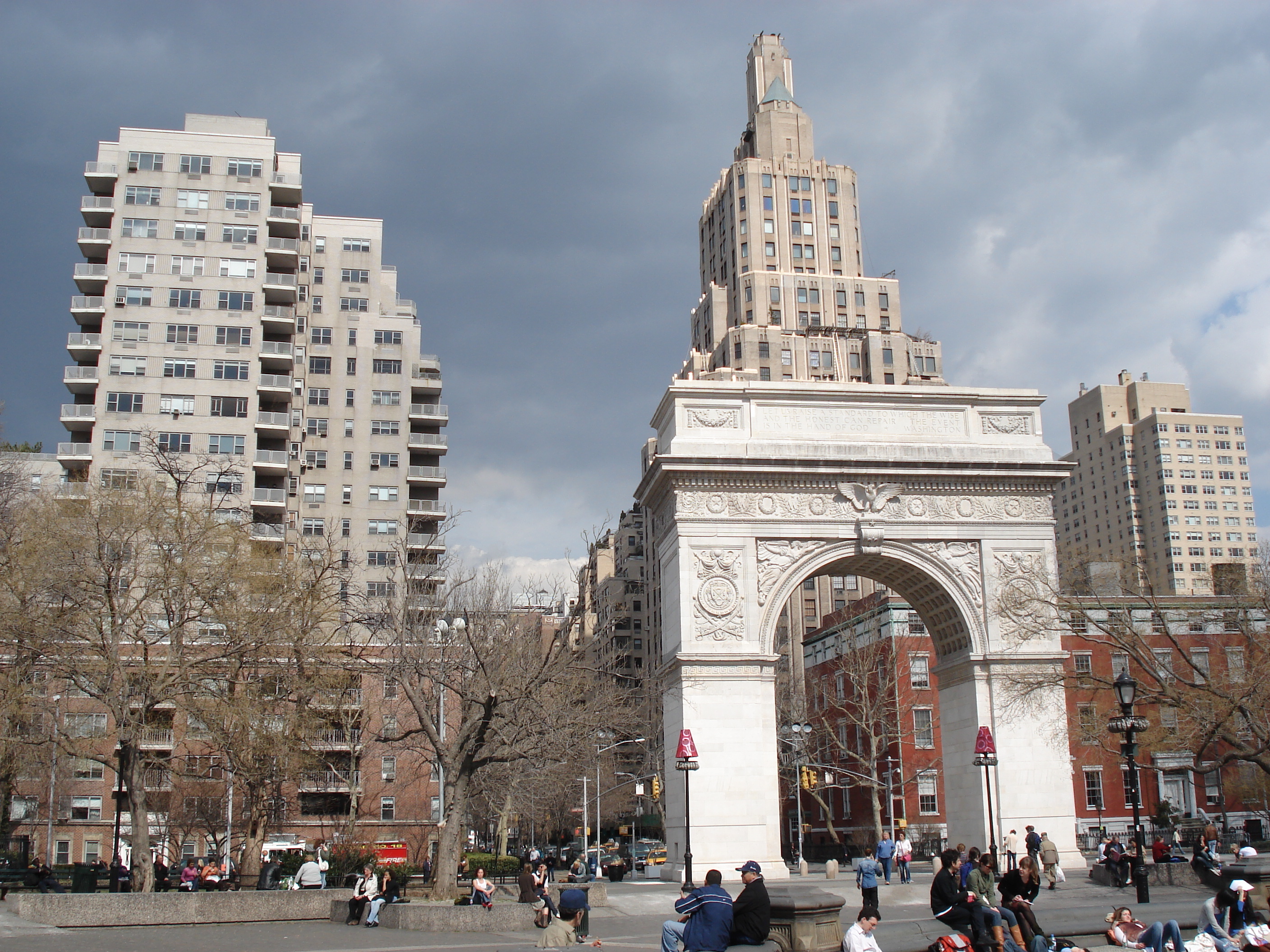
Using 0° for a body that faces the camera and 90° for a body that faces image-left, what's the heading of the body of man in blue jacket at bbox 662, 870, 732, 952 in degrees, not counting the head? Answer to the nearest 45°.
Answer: approximately 135°

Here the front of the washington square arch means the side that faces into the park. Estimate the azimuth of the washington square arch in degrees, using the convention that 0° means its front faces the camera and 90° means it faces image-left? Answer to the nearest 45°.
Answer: approximately 0°

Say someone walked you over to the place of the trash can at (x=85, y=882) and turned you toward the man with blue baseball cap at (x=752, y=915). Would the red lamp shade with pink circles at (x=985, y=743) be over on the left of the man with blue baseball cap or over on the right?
left

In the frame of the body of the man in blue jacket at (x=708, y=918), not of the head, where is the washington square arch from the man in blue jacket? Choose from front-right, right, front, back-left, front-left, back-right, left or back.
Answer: front-right
